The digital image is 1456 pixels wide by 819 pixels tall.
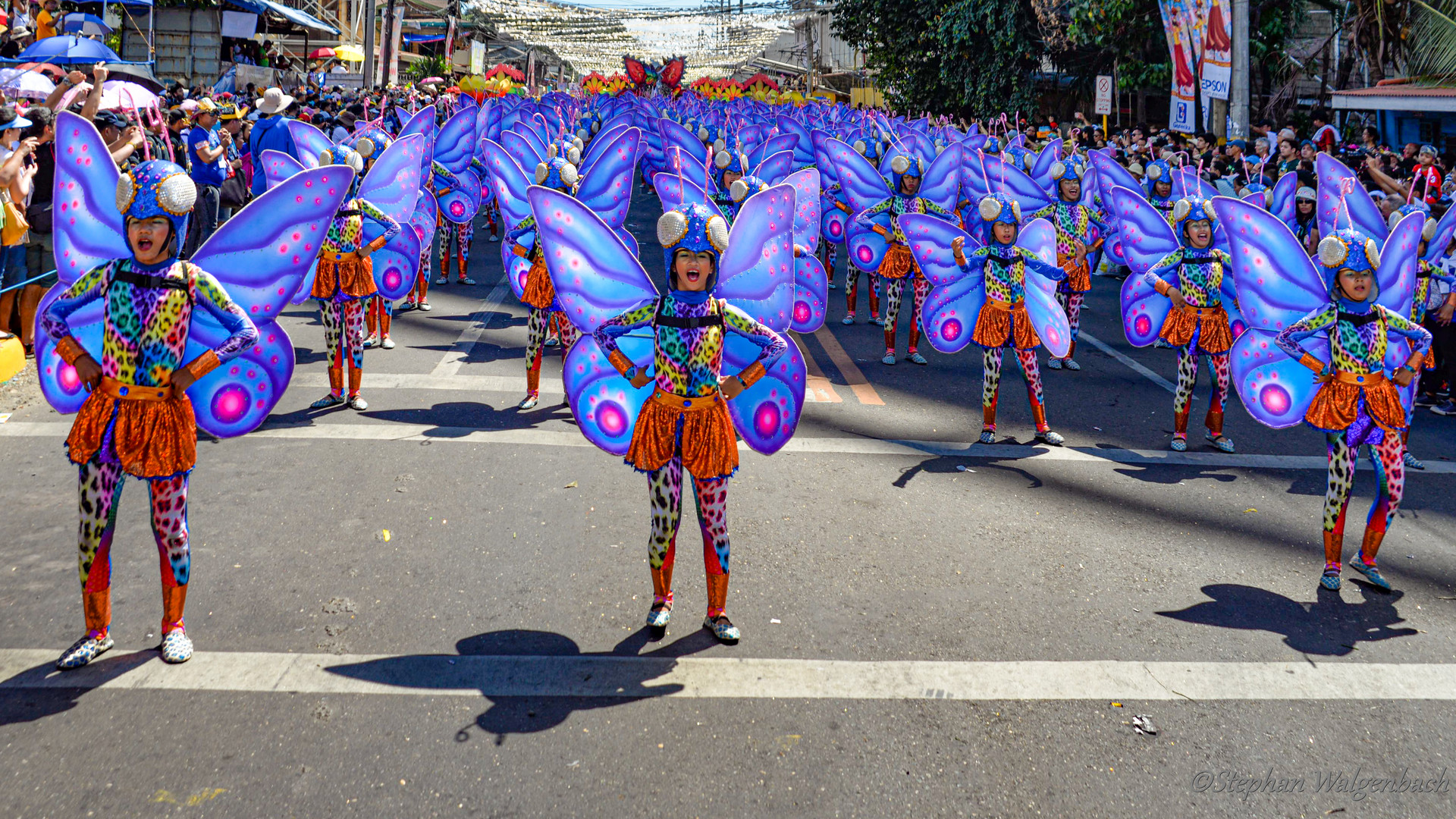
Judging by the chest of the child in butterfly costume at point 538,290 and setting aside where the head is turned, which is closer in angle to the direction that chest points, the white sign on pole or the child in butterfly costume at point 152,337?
the child in butterfly costume

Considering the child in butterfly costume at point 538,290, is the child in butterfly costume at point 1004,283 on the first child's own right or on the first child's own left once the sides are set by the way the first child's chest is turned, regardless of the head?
on the first child's own left
